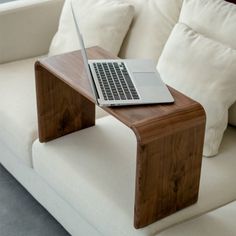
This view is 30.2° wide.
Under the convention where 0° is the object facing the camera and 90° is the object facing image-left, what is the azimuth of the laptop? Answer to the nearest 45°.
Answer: approximately 270°
